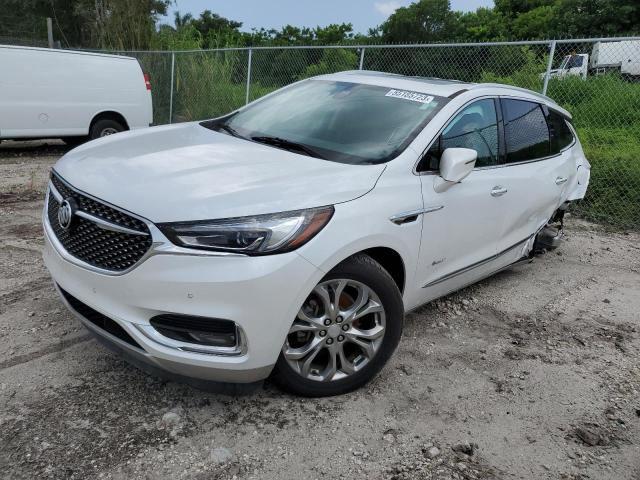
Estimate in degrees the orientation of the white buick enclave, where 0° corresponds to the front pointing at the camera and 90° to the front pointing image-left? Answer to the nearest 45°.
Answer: approximately 45°

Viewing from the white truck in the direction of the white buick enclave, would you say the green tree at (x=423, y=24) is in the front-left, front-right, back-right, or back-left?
back-right

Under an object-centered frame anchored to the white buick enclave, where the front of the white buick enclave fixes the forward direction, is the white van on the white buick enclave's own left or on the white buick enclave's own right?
on the white buick enclave's own right

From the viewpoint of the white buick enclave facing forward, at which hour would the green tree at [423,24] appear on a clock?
The green tree is roughly at 5 o'clock from the white buick enclave.

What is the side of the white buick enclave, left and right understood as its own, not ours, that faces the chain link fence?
back

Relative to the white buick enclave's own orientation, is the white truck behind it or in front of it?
behind

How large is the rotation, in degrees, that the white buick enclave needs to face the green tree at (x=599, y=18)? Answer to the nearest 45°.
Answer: approximately 180°
